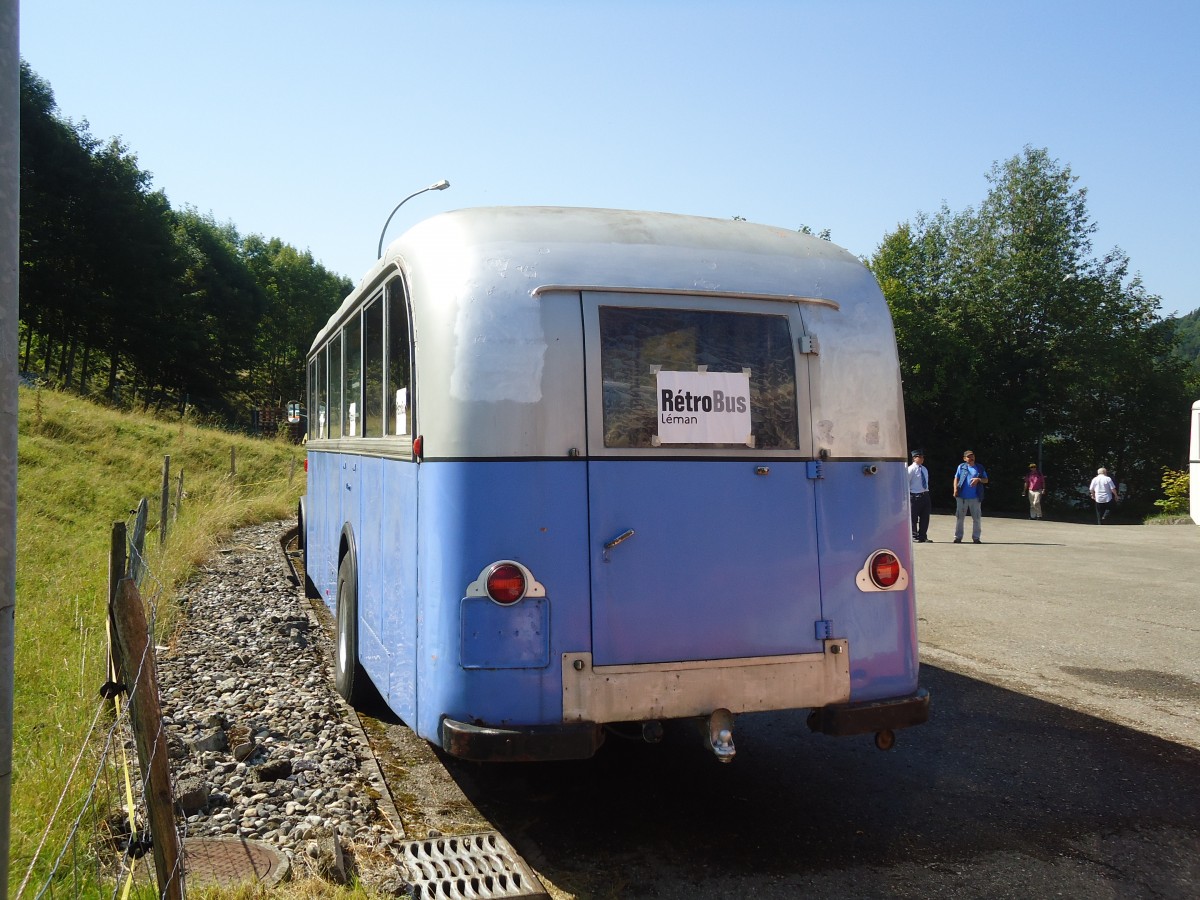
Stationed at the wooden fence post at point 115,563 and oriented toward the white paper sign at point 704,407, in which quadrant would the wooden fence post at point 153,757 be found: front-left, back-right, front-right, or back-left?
front-right

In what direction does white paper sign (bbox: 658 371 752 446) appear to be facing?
toward the camera

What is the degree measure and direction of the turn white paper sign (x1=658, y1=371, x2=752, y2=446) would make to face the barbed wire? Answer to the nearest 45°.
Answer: approximately 90° to its right

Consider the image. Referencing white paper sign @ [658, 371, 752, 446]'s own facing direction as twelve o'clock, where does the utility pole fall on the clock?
The utility pole is roughly at 1 o'clock from the white paper sign.

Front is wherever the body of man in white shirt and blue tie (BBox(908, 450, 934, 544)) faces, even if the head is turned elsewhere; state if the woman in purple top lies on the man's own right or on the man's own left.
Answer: on the man's own left

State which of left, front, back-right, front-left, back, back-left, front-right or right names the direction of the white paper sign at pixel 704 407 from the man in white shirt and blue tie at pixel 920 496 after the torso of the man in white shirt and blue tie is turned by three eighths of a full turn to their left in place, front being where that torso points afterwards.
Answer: back

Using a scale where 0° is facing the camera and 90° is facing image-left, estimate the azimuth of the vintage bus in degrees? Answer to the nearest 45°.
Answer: approximately 135°

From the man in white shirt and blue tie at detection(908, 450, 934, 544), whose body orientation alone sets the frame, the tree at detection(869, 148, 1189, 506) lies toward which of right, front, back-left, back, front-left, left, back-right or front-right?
back-left

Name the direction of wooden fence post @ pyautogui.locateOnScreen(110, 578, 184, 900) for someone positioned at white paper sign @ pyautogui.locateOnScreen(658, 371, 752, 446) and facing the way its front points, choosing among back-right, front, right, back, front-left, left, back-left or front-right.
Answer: front-right

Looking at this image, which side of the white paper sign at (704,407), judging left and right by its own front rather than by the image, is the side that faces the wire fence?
right

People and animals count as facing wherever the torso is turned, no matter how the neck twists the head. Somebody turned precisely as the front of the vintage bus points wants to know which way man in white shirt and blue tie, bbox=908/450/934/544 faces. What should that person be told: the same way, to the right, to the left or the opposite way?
the opposite way

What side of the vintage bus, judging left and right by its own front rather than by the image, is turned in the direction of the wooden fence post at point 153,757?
back
